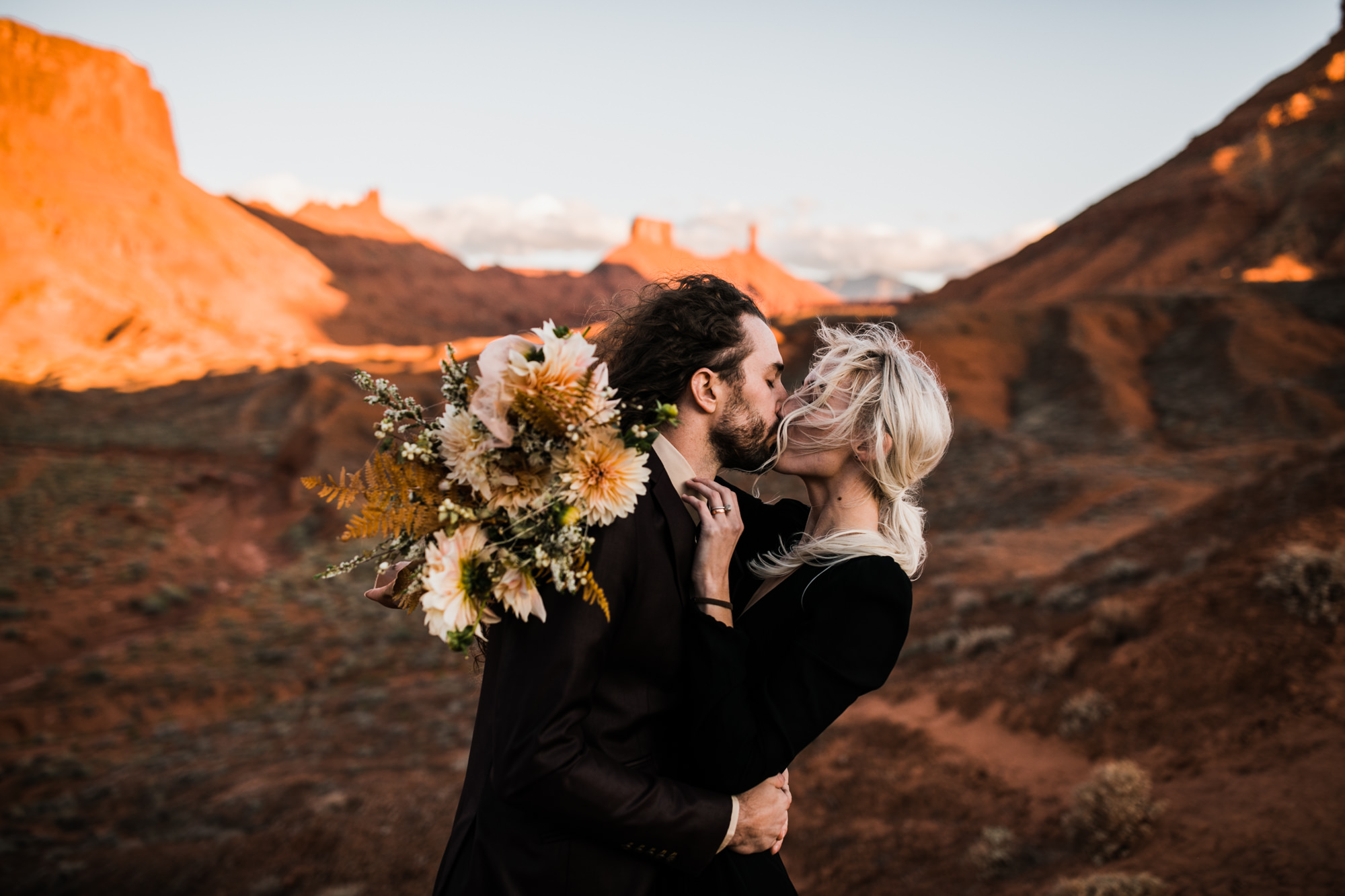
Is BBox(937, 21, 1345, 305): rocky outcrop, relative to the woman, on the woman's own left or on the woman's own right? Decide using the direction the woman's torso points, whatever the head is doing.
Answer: on the woman's own right

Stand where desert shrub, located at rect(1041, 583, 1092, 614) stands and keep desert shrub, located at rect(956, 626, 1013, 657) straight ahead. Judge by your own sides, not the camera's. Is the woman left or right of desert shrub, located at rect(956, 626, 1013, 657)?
left

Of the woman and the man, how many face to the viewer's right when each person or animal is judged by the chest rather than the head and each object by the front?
1

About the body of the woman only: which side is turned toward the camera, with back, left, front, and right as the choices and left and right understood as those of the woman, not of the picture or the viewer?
left

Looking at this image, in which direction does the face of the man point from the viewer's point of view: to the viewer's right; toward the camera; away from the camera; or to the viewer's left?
to the viewer's right

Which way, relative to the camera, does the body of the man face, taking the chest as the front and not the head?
to the viewer's right

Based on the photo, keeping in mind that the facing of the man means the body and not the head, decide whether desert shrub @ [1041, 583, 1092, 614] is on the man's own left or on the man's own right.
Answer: on the man's own left

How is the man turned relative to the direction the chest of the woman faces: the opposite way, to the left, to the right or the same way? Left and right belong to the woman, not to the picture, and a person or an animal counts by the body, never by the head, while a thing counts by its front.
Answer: the opposite way

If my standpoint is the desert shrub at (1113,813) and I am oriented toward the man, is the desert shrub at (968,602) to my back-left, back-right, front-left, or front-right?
back-right
